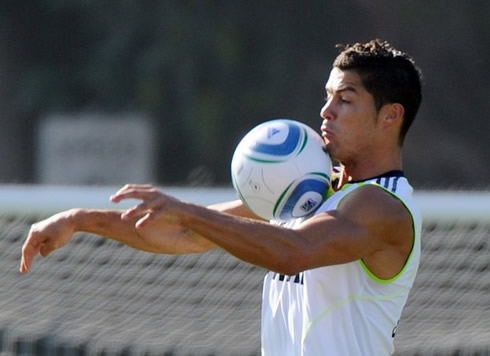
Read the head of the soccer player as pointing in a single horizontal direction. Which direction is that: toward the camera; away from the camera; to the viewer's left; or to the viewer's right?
to the viewer's left

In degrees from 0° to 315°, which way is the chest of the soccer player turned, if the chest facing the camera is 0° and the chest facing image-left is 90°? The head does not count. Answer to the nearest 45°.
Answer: approximately 90°
